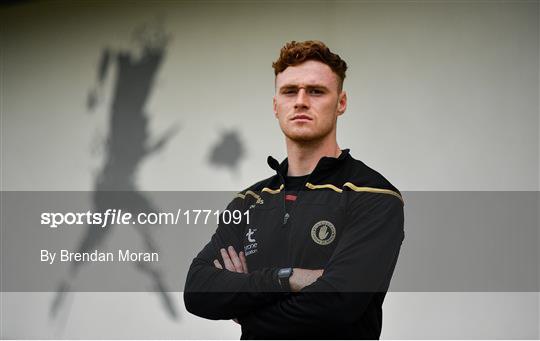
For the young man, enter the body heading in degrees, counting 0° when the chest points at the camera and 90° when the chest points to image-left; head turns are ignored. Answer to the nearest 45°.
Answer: approximately 45°
